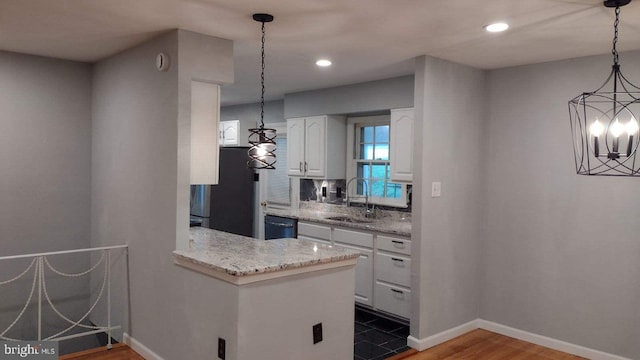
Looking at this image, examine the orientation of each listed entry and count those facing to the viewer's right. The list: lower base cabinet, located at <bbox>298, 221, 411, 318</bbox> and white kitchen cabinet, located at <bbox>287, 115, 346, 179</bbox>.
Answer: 0

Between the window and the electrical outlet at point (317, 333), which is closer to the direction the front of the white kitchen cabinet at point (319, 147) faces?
the electrical outlet

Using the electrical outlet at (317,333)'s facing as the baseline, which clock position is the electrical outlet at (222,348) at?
the electrical outlet at (222,348) is roughly at 4 o'clock from the electrical outlet at (317,333).

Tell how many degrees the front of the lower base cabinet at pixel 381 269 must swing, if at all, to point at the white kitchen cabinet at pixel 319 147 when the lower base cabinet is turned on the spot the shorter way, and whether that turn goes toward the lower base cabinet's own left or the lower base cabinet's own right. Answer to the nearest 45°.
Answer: approximately 90° to the lower base cabinet's own right

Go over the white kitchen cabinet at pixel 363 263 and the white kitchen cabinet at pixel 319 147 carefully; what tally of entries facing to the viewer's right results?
0

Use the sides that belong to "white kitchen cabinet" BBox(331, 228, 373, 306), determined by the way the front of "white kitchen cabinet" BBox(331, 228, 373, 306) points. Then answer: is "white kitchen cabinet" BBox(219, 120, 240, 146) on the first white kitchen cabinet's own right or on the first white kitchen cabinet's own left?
on the first white kitchen cabinet's own right

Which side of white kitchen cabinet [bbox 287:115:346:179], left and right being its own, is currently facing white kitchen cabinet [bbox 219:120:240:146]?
right

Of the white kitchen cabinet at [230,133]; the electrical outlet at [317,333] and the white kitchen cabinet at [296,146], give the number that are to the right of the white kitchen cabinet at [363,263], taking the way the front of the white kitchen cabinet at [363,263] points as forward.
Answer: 2
